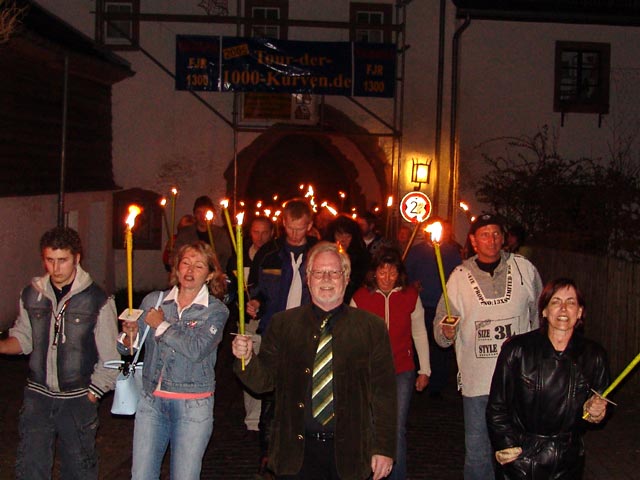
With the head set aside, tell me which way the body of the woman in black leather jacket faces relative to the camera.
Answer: toward the camera

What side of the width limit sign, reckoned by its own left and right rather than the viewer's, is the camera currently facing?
front

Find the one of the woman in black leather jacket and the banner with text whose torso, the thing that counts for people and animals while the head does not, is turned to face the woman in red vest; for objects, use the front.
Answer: the banner with text

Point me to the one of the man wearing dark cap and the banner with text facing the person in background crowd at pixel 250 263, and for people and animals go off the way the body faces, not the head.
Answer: the banner with text

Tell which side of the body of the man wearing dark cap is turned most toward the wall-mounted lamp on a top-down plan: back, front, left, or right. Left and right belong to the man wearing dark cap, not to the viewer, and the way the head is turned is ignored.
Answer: back

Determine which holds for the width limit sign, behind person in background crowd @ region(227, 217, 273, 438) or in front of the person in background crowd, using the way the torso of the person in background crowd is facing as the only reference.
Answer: behind

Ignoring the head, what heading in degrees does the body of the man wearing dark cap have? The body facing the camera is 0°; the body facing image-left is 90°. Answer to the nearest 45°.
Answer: approximately 0°

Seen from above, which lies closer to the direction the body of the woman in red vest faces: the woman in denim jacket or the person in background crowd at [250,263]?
the woman in denim jacket

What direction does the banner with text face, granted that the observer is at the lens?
facing the viewer

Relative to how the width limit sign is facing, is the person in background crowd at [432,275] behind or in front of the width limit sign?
in front

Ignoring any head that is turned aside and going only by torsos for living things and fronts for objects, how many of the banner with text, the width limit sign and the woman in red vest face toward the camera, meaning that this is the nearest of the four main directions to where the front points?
3

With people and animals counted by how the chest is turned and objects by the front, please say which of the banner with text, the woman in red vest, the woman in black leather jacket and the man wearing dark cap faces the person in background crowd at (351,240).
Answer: the banner with text

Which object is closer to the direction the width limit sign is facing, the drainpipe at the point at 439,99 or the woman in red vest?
the woman in red vest
